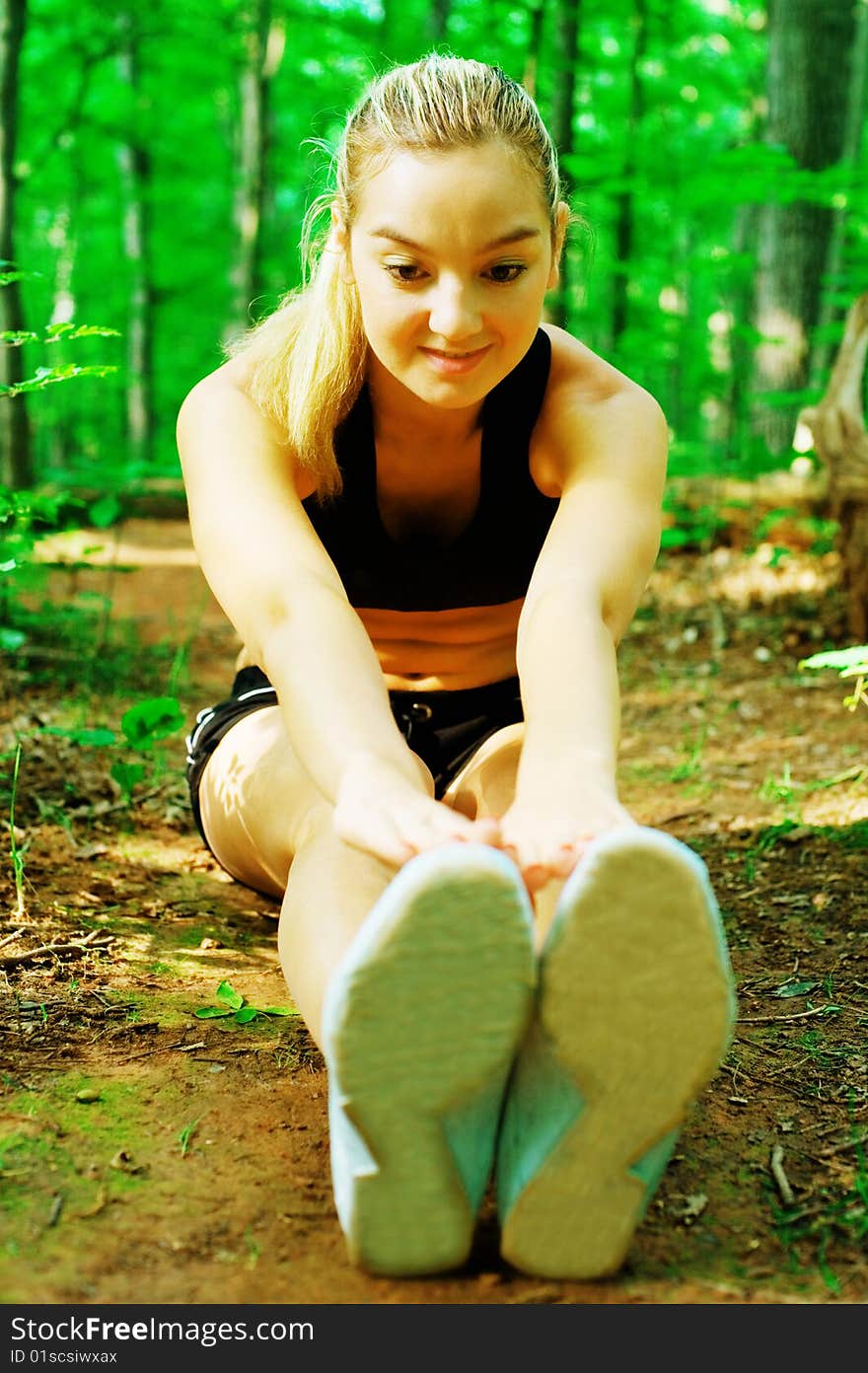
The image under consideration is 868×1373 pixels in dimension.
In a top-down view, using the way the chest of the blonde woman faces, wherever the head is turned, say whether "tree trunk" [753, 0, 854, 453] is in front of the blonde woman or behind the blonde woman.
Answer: behind

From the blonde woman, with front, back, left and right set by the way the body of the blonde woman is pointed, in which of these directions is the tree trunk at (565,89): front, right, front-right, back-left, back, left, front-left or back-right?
back

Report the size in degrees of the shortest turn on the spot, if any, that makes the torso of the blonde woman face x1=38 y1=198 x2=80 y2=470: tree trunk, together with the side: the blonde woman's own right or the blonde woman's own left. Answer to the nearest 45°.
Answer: approximately 180°

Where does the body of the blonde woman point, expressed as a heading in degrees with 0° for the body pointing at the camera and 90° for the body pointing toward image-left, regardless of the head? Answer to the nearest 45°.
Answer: approximately 0°

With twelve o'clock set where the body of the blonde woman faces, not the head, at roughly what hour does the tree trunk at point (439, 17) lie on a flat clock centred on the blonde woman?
The tree trunk is roughly at 6 o'clock from the blonde woman.

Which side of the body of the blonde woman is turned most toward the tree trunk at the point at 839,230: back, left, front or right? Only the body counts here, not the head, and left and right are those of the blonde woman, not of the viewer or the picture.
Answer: back

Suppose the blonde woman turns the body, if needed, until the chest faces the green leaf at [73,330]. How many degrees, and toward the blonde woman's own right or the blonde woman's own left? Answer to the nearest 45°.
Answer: approximately 135° to the blonde woman's own right
